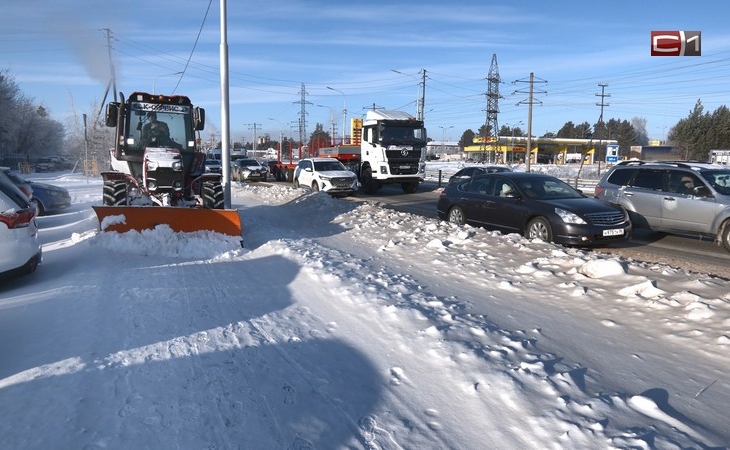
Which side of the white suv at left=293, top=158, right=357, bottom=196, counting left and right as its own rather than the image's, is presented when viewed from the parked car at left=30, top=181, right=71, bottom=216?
right

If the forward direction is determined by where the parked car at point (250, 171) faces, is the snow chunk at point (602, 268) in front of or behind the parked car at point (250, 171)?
in front

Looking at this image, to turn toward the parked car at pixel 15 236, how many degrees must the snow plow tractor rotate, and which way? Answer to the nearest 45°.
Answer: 0° — it already faces it

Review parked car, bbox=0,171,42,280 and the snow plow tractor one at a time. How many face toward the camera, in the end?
1

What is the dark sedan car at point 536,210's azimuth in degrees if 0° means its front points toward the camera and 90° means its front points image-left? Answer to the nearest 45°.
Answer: approximately 315°

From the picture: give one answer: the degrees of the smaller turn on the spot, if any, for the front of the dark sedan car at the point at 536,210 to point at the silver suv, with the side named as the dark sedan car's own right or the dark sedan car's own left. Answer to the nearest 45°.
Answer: approximately 90° to the dark sedan car's own left

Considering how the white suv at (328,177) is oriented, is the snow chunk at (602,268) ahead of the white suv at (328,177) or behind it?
ahead

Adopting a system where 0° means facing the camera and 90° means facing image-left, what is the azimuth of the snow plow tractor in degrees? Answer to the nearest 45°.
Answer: approximately 0°
